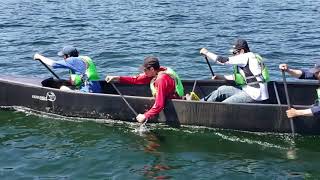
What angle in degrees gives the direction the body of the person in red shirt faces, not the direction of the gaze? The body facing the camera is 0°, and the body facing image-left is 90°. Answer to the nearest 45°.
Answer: approximately 90°

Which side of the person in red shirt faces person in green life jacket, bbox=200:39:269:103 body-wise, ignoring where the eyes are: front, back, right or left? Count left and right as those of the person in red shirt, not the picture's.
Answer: back

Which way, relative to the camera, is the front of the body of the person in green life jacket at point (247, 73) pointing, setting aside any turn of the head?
to the viewer's left

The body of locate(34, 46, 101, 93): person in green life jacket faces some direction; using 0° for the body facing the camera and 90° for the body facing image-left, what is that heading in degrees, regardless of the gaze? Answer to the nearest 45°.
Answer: approximately 90°

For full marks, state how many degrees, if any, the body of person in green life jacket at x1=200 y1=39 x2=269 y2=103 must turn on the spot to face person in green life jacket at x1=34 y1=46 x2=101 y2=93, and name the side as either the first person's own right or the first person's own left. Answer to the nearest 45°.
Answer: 0° — they already face them

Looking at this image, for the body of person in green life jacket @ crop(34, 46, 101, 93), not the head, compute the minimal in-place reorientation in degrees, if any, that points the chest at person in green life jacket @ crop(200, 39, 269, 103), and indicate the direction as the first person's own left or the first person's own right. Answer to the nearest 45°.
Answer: approximately 135° to the first person's own left
